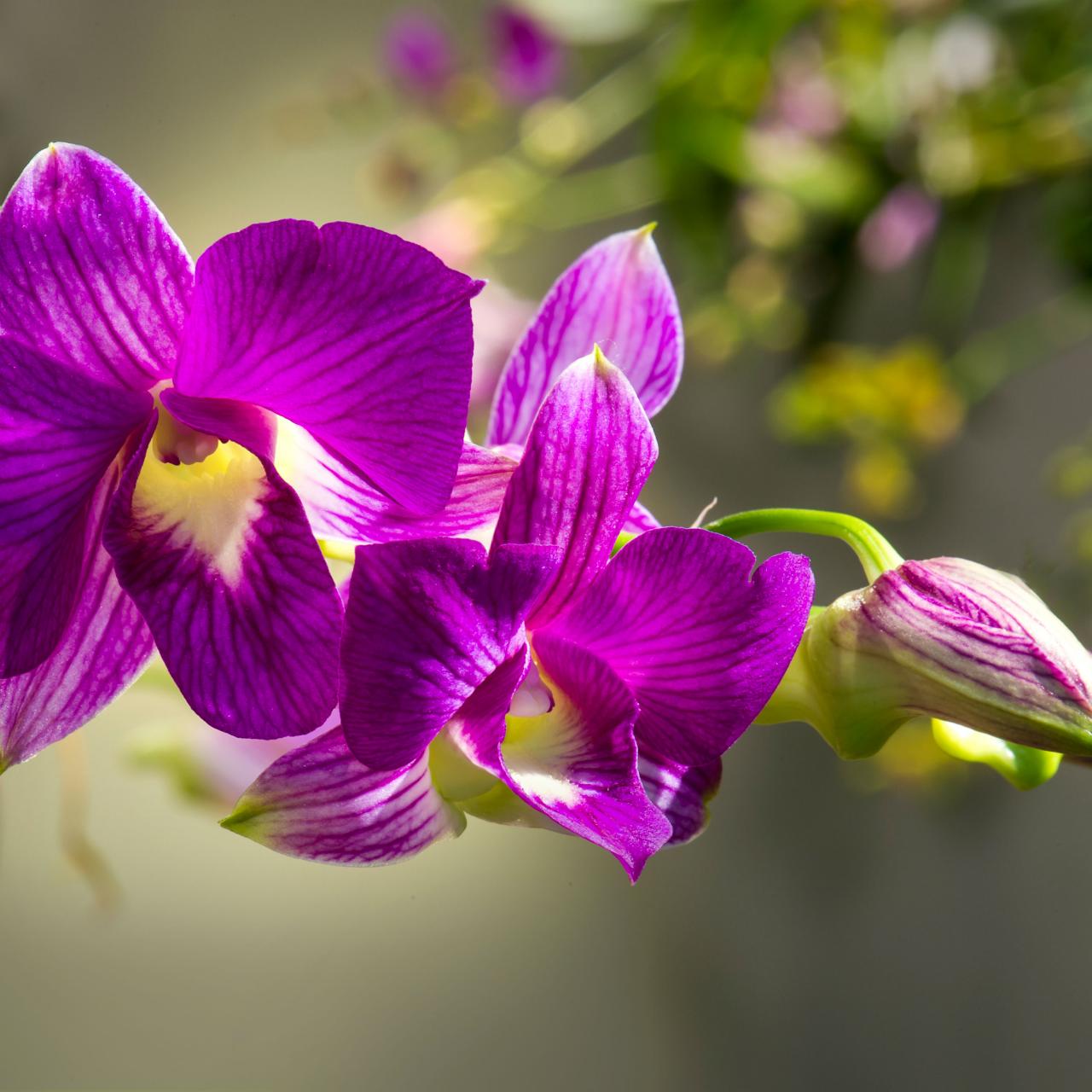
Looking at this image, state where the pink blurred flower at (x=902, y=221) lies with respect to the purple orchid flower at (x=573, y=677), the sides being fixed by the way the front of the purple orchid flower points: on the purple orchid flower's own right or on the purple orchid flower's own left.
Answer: on the purple orchid flower's own left

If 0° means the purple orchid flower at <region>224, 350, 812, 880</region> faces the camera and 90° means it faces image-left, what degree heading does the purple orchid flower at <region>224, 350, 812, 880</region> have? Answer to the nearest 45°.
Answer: approximately 315°
